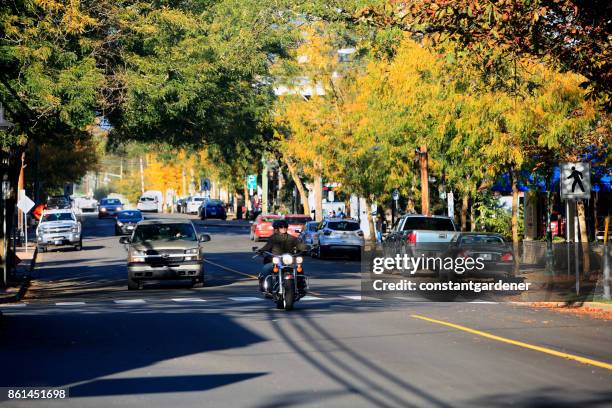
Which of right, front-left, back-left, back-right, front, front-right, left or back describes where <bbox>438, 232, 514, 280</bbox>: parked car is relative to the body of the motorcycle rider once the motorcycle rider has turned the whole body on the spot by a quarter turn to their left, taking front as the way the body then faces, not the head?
front-left

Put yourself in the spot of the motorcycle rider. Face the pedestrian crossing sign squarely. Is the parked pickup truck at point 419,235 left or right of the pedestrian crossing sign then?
left

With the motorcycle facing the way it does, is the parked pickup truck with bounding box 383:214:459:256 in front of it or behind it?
behind

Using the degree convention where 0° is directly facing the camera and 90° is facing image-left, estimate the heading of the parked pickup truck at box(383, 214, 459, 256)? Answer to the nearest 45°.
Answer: approximately 135°

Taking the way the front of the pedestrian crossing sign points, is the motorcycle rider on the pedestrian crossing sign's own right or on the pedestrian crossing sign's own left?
on the pedestrian crossing sign's own right

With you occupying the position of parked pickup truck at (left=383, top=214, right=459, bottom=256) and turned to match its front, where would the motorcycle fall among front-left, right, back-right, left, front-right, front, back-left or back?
back-left

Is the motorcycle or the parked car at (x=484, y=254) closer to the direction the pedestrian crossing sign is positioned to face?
the motorcycle

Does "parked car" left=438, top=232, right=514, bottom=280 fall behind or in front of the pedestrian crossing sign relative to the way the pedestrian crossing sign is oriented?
behind

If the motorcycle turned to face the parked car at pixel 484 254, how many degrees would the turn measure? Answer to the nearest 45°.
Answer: approximately 135° to its left

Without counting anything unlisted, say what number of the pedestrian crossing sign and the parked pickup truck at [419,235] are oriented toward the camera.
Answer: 1
